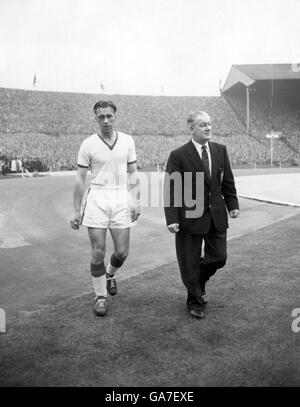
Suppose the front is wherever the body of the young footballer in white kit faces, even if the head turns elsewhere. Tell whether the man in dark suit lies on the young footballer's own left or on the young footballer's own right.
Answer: on the young footballer's own left

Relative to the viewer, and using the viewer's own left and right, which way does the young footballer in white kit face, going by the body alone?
facing the viewer

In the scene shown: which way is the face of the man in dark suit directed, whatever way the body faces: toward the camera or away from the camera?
toward the camera
